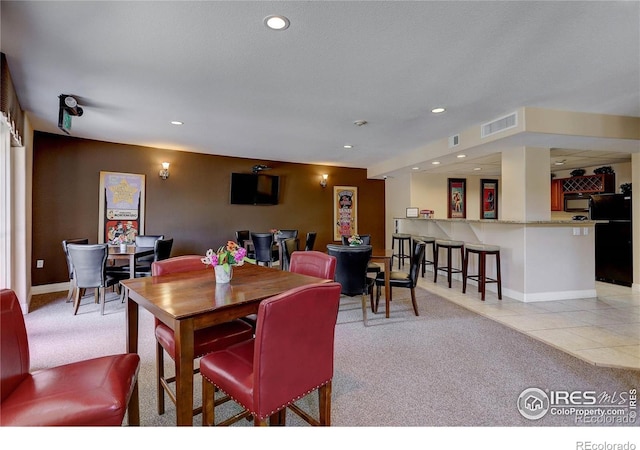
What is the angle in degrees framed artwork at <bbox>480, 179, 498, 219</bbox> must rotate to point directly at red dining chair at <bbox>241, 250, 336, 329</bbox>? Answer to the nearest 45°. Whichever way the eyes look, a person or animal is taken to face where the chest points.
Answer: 0° — it already faces it

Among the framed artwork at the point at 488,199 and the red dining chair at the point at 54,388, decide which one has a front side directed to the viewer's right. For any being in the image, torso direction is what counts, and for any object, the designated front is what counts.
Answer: the red dining chair

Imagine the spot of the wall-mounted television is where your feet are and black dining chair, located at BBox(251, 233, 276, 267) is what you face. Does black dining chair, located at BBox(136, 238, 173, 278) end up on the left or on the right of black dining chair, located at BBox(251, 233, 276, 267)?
right

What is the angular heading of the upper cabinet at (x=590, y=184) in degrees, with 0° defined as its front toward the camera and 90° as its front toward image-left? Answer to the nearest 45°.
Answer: approximately 45°

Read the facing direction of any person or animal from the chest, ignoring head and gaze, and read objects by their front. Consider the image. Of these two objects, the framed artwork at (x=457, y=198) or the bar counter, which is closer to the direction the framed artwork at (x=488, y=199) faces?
the bar counter

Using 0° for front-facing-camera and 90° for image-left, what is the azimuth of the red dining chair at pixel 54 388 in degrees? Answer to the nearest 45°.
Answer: approximately 270°

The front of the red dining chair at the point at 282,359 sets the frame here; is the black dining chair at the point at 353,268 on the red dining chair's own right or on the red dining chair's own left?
on the red dining chair's own right

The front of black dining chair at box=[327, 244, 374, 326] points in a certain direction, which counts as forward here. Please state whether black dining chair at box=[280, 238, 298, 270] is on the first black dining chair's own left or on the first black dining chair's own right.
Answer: on the first black dining chair's own left

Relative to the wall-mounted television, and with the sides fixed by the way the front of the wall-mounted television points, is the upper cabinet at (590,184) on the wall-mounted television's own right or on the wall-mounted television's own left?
on the wall-mounted television's own left

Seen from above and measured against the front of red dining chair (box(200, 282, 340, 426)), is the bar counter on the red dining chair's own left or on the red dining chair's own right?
on the red dining chair's own right

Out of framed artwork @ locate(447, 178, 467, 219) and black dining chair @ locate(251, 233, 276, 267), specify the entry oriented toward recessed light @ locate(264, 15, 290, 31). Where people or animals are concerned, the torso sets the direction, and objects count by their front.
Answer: the framed artwork

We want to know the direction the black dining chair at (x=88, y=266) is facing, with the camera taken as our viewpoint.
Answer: facing away from the viewer and to the right of the viewer

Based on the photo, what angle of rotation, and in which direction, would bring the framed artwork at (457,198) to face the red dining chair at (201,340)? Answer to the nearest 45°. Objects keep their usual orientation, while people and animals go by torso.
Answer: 0° — it already faces it

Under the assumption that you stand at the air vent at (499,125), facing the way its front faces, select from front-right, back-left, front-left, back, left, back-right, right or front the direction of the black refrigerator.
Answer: back

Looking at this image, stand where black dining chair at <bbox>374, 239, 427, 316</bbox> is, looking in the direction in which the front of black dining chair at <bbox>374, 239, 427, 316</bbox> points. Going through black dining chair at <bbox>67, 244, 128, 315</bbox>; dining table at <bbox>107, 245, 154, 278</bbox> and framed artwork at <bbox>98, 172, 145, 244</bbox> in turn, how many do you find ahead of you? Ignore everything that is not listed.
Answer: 3
